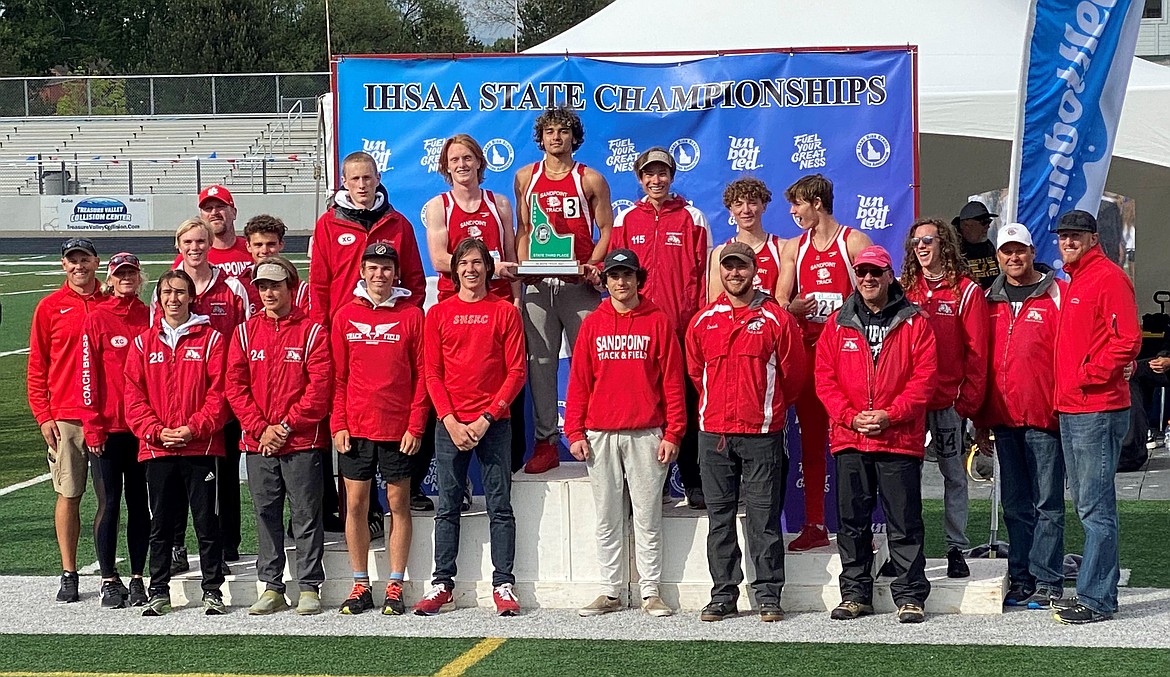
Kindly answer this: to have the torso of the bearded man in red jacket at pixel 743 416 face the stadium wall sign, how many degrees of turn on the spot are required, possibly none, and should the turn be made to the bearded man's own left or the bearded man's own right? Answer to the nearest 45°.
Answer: approximately 135° to the bearded man's own right

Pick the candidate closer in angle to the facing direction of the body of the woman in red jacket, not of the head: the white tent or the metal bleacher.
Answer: the white tent

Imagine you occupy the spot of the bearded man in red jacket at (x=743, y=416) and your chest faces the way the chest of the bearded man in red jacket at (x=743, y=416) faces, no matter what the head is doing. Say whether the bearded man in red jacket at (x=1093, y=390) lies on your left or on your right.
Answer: on your left

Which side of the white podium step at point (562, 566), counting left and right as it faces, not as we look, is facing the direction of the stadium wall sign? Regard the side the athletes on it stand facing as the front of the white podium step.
back

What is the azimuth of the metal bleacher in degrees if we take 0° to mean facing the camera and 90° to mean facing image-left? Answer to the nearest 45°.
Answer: approximately 0°

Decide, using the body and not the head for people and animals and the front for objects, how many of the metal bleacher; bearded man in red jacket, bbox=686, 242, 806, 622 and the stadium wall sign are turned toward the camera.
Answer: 3

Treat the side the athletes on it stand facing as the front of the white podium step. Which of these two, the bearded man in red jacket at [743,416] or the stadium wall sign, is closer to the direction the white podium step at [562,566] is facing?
the bearded man in red jacket

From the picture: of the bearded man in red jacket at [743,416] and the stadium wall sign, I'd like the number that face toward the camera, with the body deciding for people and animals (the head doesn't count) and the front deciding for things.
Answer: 2

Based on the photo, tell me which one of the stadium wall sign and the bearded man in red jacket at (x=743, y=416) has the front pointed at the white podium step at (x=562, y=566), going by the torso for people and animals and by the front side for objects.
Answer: the stadium wall sign

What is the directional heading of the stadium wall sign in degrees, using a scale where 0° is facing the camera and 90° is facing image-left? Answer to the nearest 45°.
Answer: approximately 0°

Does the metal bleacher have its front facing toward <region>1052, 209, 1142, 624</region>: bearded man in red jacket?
yes
